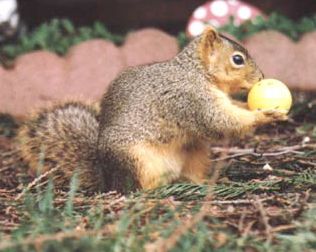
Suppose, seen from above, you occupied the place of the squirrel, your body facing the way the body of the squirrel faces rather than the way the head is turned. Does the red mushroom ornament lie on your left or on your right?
on your left

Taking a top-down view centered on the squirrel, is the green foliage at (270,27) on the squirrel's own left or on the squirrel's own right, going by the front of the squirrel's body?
on the squirrel's own left

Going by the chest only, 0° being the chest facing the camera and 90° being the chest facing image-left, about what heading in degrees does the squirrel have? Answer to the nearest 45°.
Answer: approximately 270°

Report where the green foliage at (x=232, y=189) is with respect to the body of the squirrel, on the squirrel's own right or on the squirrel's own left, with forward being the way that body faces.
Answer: on the squirrel's own right

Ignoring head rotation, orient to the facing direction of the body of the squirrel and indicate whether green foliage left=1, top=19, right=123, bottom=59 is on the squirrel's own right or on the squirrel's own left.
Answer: on the squirrel's own left
